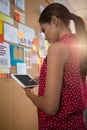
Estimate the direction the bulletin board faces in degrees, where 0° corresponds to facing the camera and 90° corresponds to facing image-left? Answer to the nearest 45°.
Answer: approximately 315°

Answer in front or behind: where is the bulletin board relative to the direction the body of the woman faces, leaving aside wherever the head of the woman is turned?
in front

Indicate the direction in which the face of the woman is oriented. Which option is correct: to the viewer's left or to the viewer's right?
to the viewer's left

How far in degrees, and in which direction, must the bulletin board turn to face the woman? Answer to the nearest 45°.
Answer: approximately 45° to its right

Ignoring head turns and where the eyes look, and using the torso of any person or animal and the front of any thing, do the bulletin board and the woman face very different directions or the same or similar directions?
very different directions

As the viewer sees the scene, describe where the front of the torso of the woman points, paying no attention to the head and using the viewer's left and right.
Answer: facing away from the viewer and to the left of the viewer
